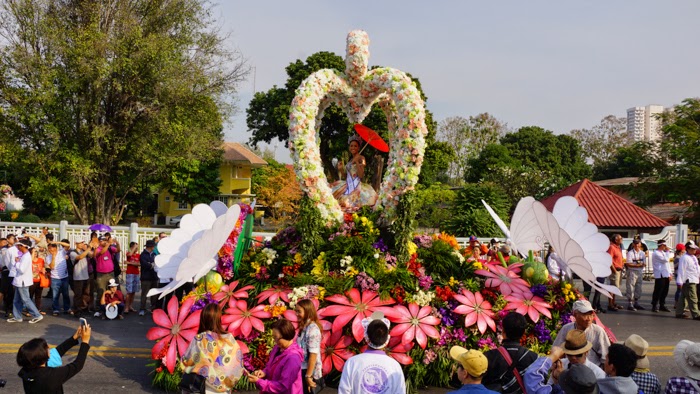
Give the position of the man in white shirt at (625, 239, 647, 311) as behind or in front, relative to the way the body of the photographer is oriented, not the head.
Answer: in front

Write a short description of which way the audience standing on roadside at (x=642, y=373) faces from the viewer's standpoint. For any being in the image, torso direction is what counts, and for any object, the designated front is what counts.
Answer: facing away from the viewer and to the left of the viewer

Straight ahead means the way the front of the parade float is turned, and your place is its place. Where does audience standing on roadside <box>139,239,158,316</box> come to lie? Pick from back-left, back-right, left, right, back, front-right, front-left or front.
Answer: back-right

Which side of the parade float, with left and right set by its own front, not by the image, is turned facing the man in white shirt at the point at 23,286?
right

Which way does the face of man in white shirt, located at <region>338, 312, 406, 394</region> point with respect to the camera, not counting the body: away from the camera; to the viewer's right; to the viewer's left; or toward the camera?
away from the camera

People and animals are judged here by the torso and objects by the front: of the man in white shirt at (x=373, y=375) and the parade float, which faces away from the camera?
the man in white shirt

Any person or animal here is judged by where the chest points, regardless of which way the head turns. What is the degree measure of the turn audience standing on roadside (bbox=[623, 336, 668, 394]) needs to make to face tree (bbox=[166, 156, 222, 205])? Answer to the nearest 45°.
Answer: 0° — they already face it

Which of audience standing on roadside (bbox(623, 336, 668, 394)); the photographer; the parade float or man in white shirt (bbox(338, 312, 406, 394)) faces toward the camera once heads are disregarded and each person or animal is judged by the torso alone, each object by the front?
the parade float

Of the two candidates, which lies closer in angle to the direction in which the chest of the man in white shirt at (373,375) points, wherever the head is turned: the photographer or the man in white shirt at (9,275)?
the man in white shirt

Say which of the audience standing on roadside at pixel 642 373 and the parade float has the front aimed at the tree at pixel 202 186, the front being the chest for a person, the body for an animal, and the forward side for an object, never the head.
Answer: the audience standing on roadside

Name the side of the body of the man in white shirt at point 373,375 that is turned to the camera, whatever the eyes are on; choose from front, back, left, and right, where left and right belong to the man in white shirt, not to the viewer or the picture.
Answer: back

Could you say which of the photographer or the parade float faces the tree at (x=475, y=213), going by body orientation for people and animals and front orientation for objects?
the photographer

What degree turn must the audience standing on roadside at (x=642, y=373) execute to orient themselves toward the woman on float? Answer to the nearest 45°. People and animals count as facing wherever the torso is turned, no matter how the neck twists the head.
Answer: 0° — they already face them
